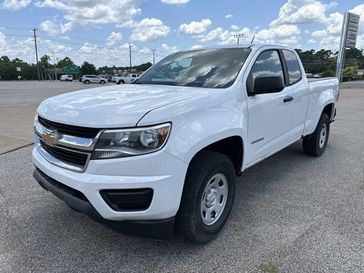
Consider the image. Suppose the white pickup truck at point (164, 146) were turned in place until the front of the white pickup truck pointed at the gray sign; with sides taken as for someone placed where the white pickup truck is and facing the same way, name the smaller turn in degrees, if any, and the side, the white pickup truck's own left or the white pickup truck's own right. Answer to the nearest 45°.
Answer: approximately 180°

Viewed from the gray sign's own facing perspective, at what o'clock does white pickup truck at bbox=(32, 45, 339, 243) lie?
The white pickup truck is roughly at 12 o'clock from the gray sign.

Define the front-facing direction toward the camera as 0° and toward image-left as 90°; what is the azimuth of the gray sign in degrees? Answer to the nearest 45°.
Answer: approximately 0°
